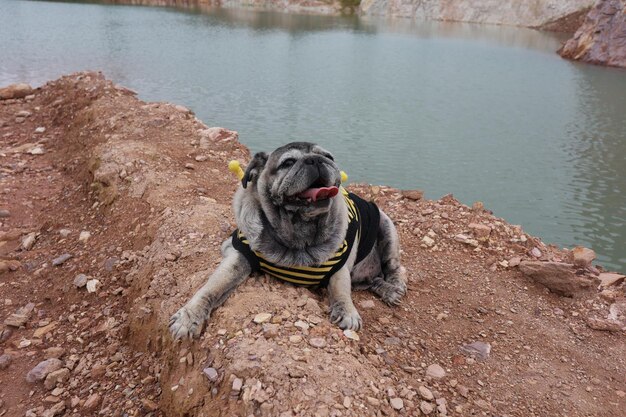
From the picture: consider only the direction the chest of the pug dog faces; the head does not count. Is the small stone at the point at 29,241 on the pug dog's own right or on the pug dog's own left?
on the pug dog's own right

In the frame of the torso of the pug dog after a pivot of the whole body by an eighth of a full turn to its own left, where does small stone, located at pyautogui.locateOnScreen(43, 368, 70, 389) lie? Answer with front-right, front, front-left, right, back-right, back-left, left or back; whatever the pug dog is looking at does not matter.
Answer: right

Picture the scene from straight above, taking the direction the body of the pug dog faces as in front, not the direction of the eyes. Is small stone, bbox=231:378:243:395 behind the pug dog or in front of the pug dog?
in front

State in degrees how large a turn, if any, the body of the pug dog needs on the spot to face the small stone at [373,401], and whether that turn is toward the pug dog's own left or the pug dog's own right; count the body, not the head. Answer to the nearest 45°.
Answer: approximately 90° to the pug dog's own left

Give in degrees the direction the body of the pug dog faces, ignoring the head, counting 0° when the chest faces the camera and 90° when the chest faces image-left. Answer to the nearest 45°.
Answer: approximately 45°

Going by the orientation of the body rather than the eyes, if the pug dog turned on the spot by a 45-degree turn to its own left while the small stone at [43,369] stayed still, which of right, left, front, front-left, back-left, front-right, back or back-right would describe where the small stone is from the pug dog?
right

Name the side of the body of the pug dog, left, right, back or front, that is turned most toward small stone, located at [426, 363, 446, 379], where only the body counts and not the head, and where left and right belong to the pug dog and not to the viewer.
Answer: left

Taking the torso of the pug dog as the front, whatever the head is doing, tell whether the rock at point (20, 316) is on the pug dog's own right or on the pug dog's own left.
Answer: on the pug dog's own right

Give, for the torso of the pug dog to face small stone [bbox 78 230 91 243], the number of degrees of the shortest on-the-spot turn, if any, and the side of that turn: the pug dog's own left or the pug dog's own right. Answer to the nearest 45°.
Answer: approximately 90° to the pug dog's own right

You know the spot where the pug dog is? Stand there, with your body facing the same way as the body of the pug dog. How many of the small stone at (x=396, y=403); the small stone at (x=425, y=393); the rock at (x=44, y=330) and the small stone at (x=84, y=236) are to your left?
2

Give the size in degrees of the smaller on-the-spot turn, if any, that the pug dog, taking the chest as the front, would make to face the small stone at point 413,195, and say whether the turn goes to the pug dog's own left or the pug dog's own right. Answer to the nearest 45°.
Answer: approximately 180°

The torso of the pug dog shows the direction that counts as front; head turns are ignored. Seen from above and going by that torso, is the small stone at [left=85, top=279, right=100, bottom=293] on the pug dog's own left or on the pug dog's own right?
on the pug dog's own right
